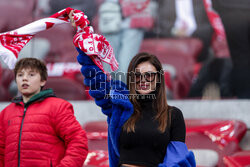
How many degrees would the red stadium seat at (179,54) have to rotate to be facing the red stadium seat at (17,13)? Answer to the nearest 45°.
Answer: approximately 90° to its right

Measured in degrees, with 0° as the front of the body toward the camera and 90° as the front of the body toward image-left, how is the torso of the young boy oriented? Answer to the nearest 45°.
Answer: approximately 45°

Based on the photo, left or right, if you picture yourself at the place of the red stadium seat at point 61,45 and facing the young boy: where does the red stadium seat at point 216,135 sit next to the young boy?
left

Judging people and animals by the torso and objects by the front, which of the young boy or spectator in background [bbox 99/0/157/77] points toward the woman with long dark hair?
the spectator in background

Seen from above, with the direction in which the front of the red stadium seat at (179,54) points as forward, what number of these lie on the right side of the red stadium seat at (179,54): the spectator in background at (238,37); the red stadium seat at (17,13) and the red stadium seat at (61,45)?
2

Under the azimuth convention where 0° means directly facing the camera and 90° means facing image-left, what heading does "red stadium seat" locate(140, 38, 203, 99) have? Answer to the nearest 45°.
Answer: approximately 0°

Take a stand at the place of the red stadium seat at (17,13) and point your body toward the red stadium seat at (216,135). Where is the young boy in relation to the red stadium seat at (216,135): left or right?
right

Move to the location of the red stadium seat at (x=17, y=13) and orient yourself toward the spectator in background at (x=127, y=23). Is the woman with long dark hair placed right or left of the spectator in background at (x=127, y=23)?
right

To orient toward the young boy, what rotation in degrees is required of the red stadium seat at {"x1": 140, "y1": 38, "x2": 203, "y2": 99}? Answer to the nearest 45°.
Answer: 0° — it already faces them

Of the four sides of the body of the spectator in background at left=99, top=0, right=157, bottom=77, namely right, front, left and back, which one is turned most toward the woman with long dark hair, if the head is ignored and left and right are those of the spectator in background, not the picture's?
front

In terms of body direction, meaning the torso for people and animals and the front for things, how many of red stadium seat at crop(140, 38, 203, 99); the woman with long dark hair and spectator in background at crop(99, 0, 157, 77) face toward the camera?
3

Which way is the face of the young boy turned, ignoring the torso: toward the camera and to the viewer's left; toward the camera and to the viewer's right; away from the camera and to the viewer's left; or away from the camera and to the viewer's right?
toward the camera and to the viewer's left

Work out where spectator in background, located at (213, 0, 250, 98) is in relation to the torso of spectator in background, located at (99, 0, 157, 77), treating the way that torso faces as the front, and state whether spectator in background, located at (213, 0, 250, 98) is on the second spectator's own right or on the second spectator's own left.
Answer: on the second spectator's own left

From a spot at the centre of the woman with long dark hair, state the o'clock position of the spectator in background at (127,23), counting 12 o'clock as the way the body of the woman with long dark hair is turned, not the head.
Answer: The spectator in background is roughly at 6 o'clock from the woman with long dark hair.

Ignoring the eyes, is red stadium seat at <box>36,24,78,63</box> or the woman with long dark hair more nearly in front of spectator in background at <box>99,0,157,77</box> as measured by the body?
the woman with long dark hair
